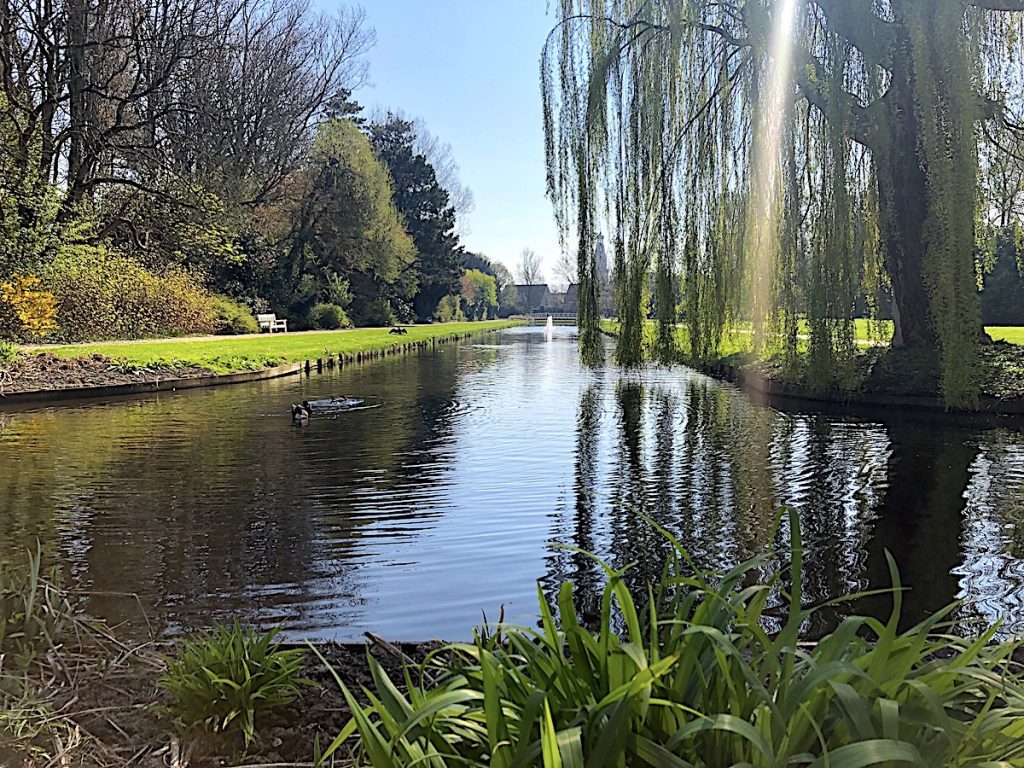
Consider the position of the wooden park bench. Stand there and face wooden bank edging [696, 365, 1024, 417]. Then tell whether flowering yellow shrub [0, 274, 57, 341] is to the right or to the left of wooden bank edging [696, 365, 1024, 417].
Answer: right
